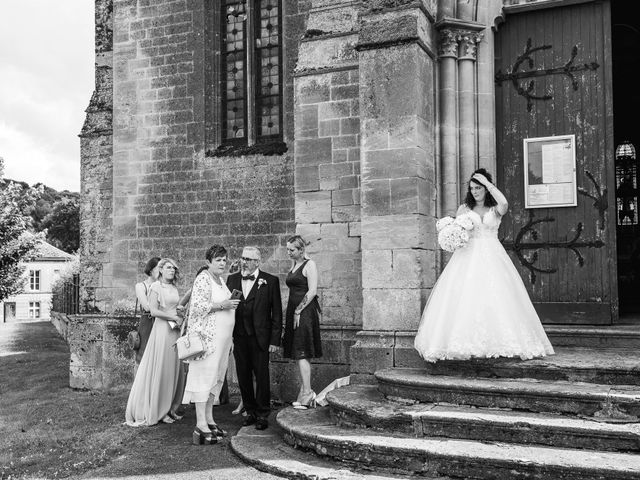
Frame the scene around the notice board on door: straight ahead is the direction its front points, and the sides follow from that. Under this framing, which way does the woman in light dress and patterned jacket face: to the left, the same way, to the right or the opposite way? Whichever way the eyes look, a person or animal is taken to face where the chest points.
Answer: to the left

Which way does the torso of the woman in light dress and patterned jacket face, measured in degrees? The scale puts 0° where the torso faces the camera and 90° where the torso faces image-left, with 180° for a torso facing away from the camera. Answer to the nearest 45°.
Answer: approximately 315°

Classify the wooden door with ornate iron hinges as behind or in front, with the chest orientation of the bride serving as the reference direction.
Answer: behind

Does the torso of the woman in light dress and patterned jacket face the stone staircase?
yes

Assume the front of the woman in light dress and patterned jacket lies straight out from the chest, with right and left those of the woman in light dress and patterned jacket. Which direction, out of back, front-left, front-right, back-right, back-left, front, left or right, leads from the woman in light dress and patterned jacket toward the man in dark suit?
left

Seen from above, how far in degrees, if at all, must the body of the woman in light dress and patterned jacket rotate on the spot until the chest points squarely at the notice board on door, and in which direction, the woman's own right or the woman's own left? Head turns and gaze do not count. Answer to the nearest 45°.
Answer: approximately 45° to the woman's own left

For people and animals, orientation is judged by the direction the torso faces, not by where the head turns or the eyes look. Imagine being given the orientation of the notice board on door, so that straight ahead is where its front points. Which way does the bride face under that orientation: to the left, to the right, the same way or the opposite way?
the same way

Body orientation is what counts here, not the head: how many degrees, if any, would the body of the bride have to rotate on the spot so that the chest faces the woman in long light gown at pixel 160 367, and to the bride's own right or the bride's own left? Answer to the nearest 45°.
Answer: approximately 90° to the bride's own right

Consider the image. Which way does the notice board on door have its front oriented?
toward the camera

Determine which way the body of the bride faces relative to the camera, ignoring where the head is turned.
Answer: toward the camera

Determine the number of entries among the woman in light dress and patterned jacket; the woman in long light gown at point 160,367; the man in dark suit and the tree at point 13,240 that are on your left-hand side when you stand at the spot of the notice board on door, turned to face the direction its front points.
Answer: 0

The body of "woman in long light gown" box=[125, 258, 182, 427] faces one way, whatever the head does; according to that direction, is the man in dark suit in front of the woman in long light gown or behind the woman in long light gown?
in front

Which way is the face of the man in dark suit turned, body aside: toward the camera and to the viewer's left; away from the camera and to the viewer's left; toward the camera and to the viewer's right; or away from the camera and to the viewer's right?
toward the camera and to the viewer's left

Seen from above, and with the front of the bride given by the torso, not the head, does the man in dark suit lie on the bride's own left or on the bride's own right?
on the bride's own right

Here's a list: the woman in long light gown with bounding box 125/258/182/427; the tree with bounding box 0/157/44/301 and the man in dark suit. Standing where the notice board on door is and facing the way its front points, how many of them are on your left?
0
